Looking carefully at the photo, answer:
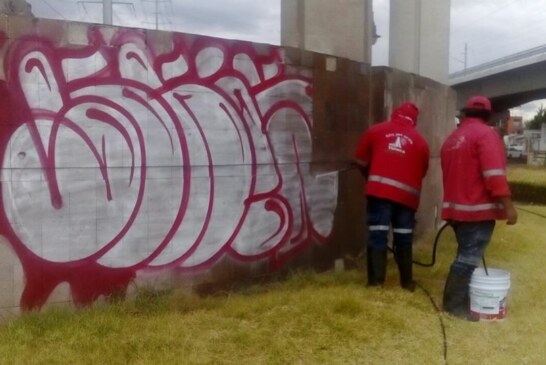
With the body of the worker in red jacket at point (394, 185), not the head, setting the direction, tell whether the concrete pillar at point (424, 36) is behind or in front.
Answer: in front

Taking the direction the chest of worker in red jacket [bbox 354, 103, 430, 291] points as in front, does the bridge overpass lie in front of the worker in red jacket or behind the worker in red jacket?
in front

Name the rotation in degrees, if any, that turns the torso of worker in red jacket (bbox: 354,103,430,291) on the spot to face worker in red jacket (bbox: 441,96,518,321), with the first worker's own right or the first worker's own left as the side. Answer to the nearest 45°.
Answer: approximately 135° to the first worker's own right

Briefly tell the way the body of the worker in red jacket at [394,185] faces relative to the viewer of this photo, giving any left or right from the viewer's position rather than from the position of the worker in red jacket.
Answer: facing away from the viewer

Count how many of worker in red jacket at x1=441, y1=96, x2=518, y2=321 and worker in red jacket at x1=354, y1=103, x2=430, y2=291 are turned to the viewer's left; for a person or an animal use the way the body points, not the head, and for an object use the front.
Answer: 0
